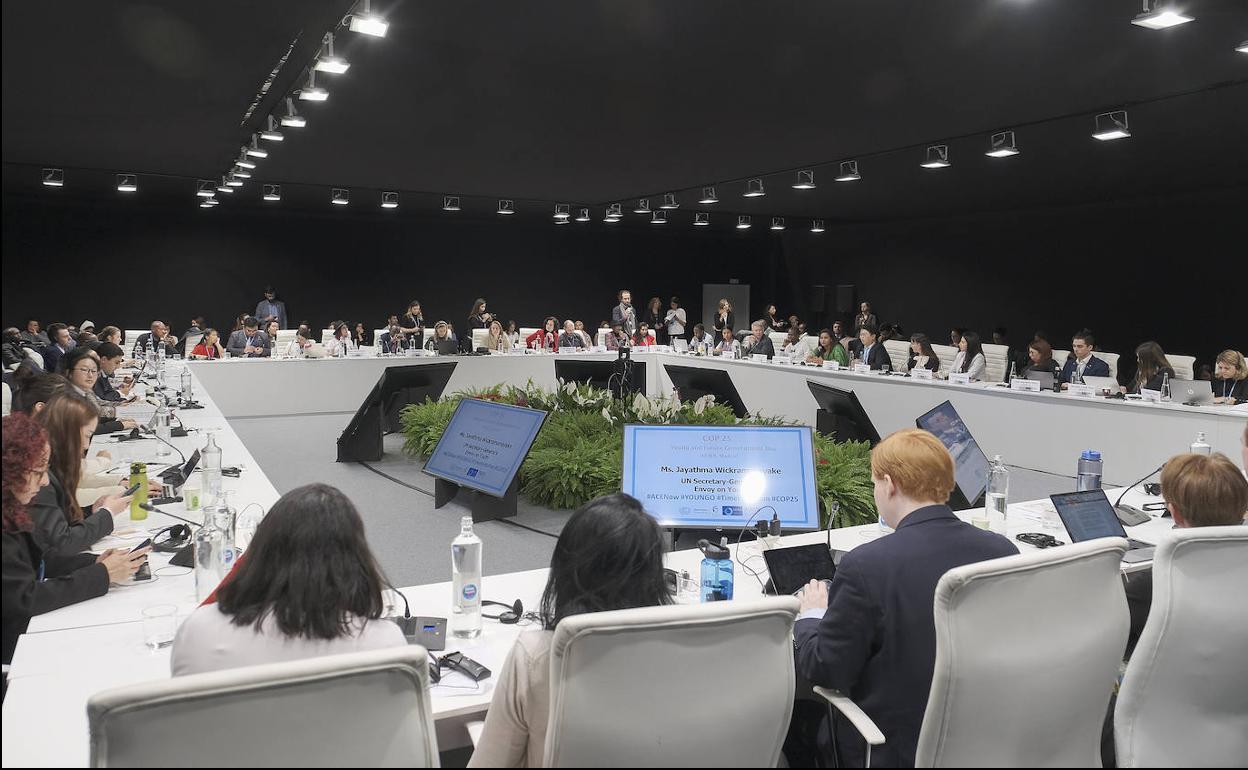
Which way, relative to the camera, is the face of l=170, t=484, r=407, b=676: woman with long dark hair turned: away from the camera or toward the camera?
away from the camera

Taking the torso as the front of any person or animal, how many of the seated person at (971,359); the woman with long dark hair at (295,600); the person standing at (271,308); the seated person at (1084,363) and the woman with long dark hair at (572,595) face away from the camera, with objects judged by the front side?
2

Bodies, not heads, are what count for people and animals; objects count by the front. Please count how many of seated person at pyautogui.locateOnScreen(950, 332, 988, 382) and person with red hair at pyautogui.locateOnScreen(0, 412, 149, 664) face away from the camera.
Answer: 0

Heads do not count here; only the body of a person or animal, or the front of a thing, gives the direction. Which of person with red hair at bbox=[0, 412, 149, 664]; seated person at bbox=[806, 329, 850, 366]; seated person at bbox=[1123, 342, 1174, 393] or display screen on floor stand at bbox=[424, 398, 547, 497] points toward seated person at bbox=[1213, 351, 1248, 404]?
the person with red hair

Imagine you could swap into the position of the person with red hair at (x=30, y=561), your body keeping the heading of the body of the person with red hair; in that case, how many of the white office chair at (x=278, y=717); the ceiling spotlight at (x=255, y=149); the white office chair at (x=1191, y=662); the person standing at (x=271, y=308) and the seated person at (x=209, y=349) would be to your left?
3

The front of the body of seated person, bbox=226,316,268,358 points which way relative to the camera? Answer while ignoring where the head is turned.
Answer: toward the camera

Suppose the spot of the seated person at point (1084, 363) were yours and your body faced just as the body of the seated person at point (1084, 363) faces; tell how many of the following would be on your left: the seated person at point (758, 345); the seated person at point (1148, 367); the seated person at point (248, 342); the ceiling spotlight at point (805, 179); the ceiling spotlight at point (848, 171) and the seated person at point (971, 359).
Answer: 1

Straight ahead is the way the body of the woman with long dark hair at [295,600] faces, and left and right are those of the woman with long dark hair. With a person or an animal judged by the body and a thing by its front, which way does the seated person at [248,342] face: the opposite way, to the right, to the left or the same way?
the opposite way

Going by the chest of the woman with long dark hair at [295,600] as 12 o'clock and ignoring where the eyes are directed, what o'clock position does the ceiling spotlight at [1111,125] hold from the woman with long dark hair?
The ceiling spotlight is roughly at 2 o'clock from the woman with long dark hair.

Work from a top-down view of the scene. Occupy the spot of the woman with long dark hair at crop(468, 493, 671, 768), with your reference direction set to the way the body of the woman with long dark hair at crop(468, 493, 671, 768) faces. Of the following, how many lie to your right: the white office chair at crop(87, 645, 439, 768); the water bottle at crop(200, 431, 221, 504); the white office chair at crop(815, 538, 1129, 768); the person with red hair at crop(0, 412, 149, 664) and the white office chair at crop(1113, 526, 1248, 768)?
2

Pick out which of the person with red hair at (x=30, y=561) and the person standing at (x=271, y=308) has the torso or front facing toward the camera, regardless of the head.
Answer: the person standing

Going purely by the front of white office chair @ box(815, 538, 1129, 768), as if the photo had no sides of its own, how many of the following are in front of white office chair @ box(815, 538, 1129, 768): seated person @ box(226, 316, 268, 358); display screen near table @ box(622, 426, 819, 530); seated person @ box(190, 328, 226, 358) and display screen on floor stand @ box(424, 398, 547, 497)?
4

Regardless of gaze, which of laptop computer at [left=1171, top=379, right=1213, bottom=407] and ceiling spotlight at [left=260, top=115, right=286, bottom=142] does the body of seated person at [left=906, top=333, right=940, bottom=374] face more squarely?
the ceiling spotlight

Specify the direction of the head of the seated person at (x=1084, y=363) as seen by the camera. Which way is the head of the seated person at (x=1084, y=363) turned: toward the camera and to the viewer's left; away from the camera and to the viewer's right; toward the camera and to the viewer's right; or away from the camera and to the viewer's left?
toward the camera and to the viewer's left

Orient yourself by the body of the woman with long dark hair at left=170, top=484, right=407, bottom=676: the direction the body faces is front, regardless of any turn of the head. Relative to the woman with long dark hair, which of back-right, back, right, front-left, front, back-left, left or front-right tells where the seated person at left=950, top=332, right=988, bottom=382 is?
front-right

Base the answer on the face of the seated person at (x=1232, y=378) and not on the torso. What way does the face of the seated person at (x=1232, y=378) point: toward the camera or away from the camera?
toward the camera

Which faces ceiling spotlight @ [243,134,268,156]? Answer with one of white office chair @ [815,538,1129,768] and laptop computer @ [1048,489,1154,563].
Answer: the white office chair

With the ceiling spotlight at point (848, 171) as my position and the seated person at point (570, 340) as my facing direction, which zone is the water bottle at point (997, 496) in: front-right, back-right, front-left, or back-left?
back-left

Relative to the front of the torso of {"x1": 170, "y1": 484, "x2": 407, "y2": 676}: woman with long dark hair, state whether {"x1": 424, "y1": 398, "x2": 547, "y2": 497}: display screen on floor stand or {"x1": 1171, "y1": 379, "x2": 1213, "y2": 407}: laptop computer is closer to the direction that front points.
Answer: the display screen on floor stand

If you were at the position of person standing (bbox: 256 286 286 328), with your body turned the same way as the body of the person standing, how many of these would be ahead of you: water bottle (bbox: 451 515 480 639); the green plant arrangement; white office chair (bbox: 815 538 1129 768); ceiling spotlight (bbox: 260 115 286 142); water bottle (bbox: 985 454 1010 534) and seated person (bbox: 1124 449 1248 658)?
6

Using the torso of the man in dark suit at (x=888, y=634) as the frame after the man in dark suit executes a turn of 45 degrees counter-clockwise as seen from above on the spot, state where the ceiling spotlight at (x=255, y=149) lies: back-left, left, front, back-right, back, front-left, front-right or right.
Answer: front-right
